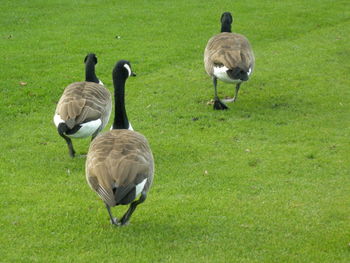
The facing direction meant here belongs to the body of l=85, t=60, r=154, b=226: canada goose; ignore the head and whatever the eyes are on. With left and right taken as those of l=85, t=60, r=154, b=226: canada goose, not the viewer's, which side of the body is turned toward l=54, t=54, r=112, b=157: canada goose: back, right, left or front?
front

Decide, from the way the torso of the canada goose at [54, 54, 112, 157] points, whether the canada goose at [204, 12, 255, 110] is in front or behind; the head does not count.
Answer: in front

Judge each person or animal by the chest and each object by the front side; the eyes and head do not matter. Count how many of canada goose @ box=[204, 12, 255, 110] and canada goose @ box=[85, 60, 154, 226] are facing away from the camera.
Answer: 2

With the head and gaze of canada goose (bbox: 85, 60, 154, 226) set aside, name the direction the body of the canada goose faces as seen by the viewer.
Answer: away from the camera

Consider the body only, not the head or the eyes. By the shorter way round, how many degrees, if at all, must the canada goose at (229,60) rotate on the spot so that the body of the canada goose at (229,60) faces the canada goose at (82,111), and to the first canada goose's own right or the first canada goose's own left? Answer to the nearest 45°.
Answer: approximately 135° to the first canada goose's own left

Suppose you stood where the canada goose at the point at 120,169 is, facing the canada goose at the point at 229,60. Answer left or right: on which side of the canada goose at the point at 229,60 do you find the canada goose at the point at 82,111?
left

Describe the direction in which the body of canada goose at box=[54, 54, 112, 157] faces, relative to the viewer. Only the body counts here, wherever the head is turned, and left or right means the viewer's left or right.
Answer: facing away from the viewer and to the right of the viewer

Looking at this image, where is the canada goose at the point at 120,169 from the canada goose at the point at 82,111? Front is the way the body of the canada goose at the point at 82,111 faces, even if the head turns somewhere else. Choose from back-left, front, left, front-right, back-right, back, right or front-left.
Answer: back-right

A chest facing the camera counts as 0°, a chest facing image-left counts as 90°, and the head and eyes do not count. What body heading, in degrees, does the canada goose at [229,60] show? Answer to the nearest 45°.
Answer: approximately 180°

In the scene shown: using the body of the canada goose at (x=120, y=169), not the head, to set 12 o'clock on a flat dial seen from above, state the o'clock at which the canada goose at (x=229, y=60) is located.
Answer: the canada goose at (x=229, y=60) is roughly at 1 o'clock from the canada goose at (x=120, y=169).
